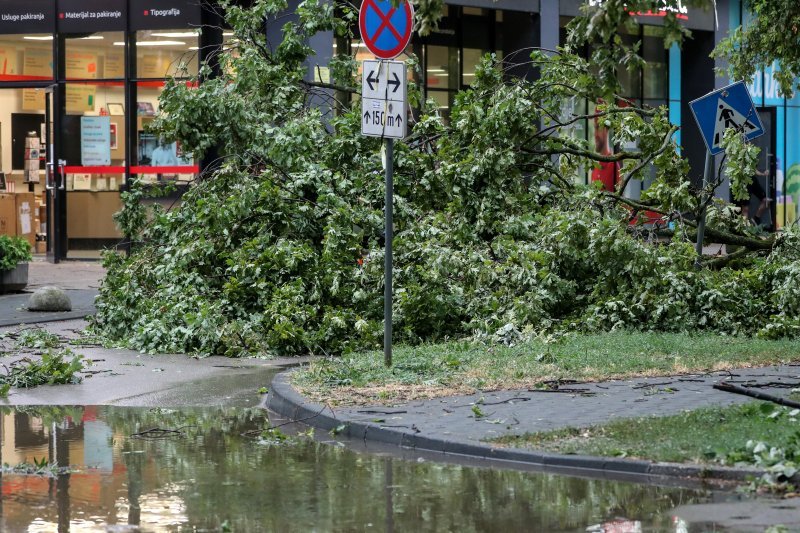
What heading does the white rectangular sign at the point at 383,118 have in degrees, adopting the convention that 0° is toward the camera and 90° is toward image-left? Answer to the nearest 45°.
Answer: approximately 0°

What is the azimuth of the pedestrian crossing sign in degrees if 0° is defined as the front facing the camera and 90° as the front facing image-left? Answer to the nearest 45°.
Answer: approximately 0°

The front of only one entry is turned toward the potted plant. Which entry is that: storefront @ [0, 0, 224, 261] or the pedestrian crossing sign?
the storefront

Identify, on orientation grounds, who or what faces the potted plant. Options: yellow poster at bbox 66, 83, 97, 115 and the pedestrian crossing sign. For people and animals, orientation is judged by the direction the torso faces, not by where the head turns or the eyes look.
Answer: the yellow poster

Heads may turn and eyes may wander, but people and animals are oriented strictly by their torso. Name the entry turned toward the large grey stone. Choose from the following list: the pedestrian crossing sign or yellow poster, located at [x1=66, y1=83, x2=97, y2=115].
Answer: the yellow poster
